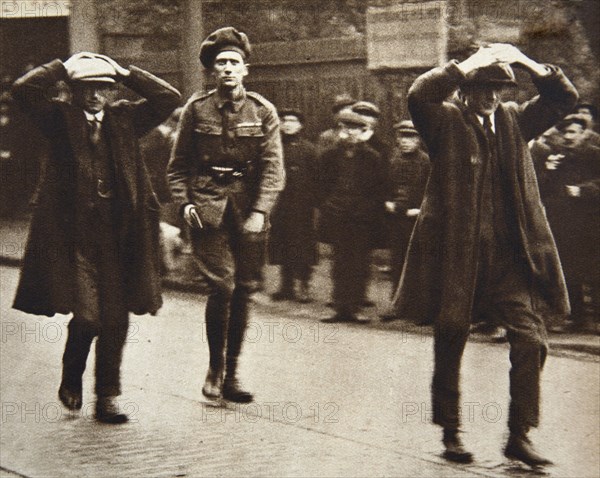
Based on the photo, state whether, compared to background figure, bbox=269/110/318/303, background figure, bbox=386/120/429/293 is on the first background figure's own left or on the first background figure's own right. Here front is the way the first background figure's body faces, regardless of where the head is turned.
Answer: on the first background figure's own left

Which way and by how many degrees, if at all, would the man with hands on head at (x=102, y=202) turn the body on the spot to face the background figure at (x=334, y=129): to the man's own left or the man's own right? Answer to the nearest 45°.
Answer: approximately 90° to the man's own left

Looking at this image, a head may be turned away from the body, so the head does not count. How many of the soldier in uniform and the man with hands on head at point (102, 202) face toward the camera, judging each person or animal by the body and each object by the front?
2

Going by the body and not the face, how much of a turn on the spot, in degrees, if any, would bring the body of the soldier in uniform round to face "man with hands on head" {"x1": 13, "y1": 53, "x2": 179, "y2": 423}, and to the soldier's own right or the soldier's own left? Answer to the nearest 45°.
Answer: approximately 90° to the soldier's own right

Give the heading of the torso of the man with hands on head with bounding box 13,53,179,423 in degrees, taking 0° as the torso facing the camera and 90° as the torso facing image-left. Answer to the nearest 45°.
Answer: approximately 0°

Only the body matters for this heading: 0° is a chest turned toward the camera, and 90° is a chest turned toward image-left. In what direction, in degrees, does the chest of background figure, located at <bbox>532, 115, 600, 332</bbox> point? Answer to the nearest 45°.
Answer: approximately 45°

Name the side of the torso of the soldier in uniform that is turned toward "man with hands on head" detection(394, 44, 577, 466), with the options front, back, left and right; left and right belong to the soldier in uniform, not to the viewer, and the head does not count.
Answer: left

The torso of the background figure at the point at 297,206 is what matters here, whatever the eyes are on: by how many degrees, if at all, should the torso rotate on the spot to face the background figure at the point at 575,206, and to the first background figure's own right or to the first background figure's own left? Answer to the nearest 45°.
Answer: approximately 135° to the first background figure's own left

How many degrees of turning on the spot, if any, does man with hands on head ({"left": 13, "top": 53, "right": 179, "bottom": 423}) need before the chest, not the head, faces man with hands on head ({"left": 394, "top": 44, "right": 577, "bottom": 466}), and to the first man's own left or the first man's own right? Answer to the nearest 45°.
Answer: approximately 45° to the first man's own left
